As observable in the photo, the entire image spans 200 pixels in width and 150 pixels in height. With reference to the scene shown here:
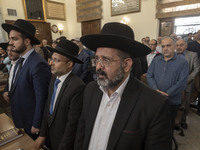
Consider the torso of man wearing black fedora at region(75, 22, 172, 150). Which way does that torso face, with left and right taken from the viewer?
facing the viewer and to the left of the viewer

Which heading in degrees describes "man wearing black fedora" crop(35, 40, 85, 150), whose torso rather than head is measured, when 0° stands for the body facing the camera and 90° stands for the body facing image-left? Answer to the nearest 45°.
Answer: approximately 45°

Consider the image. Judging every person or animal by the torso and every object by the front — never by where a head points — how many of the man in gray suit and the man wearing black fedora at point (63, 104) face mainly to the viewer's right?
0

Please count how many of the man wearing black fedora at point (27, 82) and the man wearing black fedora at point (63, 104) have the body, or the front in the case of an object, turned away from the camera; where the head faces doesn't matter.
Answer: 0

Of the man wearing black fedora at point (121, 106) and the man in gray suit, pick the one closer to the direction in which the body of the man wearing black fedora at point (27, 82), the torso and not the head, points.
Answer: the man wearing black fedora

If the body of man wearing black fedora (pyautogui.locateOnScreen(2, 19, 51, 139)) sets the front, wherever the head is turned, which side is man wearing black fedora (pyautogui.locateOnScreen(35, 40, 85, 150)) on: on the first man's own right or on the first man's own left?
on the first man's own left

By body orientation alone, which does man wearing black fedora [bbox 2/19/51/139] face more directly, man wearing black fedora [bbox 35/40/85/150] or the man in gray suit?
the man wearing black fedora

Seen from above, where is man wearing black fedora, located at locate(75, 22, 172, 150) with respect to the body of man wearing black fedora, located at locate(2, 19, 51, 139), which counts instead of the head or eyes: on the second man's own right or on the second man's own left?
on the second man's own left

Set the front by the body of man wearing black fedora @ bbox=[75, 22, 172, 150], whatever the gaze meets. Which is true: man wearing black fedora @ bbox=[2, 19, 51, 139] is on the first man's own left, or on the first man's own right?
on the first man's own right

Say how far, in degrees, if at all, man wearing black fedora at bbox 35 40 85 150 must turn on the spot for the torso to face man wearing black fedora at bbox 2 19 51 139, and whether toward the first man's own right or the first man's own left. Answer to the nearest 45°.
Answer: approximately 90° to the first man's own right
